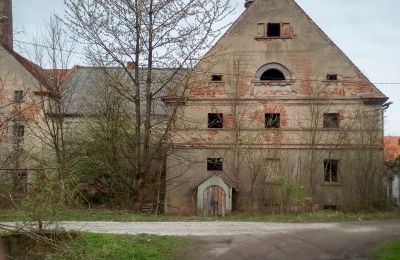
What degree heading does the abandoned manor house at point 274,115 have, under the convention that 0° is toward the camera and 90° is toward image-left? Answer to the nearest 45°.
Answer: approximately 0°
